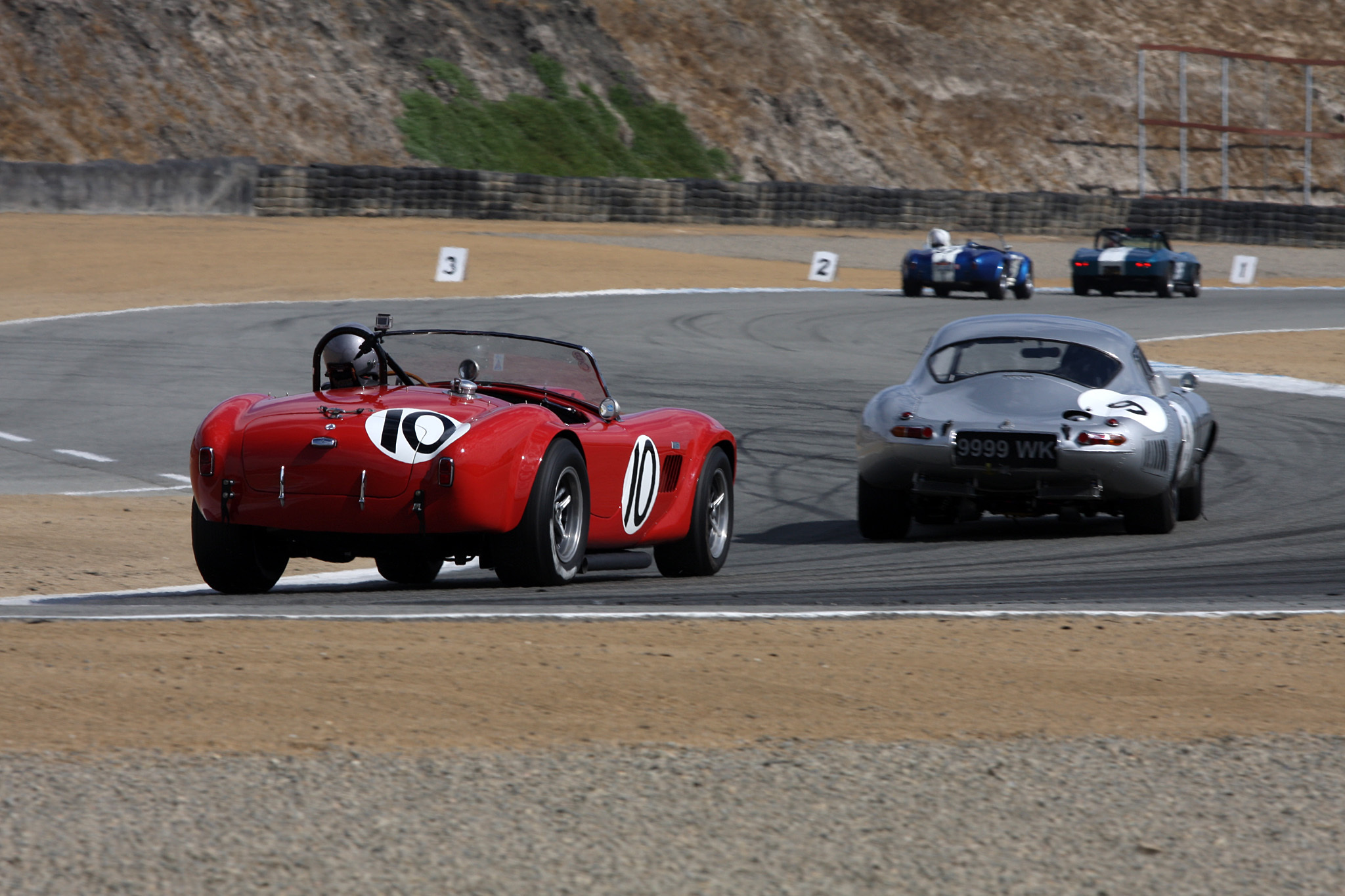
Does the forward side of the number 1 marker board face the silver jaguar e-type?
yes

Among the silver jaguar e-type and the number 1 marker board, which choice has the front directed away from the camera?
the silver jaguar e-type

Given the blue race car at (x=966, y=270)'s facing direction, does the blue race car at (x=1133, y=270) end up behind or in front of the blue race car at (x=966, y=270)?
in front

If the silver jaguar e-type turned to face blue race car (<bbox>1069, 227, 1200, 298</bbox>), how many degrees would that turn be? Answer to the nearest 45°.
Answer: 0° — it already faces it

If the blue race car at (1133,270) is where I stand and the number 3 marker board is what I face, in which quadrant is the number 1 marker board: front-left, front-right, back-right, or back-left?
back-right

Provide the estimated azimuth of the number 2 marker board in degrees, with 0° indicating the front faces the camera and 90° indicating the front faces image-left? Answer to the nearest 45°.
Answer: approximately 0°

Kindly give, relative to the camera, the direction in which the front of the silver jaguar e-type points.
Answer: facing away from the viewer

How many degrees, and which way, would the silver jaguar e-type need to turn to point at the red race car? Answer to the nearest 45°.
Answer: approximately 135° to its left
